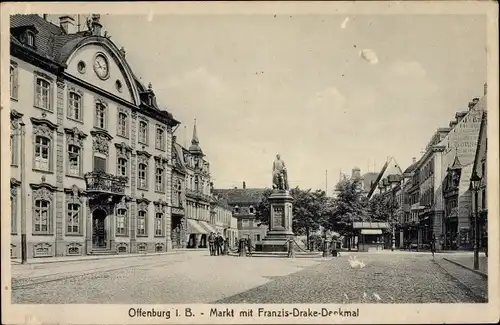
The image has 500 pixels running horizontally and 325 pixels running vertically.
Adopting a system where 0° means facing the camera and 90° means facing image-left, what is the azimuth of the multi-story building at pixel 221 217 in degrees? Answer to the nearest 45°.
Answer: approximately 315°
